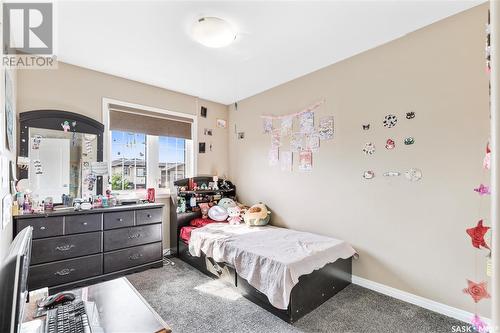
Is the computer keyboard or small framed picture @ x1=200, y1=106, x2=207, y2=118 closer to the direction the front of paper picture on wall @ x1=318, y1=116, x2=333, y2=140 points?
the computer keyboard

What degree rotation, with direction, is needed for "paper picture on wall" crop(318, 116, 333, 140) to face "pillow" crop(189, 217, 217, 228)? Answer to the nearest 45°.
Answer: approximately 45° to its right

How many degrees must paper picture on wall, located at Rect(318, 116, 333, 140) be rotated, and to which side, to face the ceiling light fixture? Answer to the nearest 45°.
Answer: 0° — it already faces it

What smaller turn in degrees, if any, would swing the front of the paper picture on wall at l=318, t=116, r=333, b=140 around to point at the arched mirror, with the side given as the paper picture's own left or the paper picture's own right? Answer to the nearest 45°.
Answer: approximately 45° to the paper picture's own right

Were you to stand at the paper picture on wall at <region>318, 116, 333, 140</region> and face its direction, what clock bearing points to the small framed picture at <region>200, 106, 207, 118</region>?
The small framed picture is roughly at 2 o'clock from the paper picture on wall.

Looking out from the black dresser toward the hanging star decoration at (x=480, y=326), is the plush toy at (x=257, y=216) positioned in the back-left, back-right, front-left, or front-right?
front-left

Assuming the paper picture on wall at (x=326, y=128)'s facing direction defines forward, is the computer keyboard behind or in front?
in front

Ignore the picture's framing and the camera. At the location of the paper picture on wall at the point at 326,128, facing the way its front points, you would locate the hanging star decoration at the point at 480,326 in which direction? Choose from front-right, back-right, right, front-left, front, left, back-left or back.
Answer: front-left

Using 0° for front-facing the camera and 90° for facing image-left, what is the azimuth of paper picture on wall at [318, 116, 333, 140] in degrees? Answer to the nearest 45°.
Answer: approximately 45°

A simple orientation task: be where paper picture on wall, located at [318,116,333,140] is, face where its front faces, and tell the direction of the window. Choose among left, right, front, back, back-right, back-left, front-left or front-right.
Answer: front-right

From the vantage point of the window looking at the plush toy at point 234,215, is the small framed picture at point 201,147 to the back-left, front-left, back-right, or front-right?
front-left

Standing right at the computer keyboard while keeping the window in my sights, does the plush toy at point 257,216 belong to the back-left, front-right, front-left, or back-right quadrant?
front-right
